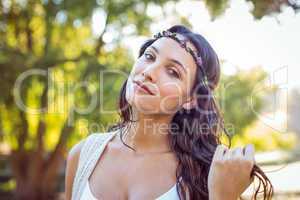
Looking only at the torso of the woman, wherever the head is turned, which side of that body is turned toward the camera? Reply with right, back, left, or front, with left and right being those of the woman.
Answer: front

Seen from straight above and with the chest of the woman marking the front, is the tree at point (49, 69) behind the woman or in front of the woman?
behind
